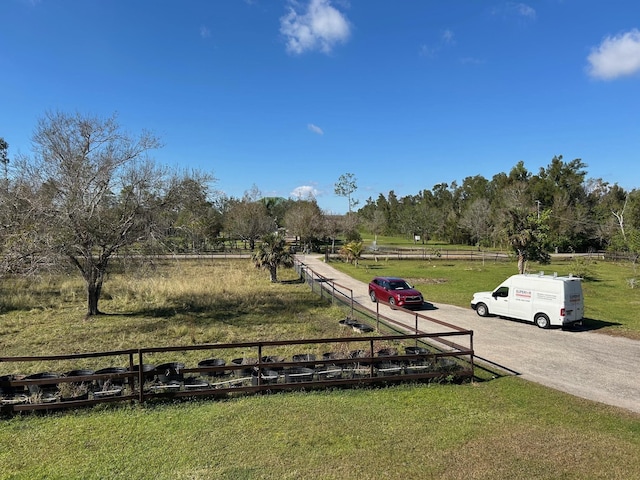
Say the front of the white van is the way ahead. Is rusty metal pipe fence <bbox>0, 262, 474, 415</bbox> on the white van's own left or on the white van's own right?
on the white van's own left

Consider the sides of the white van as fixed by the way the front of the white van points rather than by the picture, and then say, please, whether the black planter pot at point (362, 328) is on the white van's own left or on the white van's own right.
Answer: on the white van's own left

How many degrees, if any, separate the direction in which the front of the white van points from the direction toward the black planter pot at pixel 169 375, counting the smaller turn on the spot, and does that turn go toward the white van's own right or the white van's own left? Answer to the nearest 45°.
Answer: approximately 90° to the white van's own left

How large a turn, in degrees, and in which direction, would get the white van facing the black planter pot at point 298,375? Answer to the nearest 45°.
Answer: approximately 90° to its left

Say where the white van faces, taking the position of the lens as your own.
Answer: facing away from the viewer and to the left of the viewer

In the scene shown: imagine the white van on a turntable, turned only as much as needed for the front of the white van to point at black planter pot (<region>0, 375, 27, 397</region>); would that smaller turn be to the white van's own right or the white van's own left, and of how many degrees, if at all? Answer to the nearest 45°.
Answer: approximately 90° to the white van's own left
